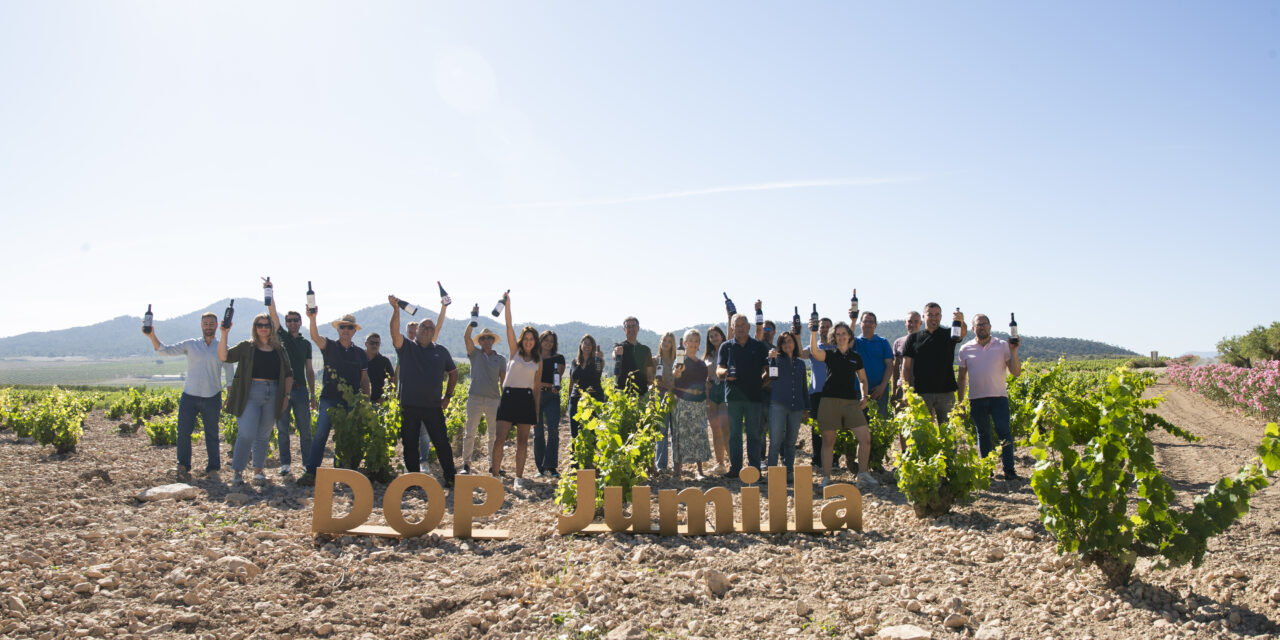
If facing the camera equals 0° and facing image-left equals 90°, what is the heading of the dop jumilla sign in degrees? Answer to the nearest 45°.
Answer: approximately 0°

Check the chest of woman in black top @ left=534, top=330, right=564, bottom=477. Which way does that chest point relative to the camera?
toward the camera

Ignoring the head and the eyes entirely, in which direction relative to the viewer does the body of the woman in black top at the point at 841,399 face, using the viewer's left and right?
facing the viewer

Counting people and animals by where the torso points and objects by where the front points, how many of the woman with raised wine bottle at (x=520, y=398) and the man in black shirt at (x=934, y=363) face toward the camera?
2

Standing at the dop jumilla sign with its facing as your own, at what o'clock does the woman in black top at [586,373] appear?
The woman in black top is roughly at 6 o'clock from the dop jumilla sign.

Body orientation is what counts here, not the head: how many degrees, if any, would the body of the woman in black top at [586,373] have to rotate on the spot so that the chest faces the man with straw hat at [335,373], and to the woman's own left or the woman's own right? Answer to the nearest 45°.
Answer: approximately 90° to the woman's own right

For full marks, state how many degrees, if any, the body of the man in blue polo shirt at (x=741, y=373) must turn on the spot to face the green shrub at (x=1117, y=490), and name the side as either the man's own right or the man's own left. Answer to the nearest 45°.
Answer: approximately 45° to the man's own left

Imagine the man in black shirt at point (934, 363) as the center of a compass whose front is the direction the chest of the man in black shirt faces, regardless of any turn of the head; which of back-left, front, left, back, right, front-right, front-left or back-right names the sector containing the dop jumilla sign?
front-right

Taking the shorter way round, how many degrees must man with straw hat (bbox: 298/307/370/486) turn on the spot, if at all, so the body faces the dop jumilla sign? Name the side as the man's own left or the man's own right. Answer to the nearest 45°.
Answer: approximately 45° to the man's own left

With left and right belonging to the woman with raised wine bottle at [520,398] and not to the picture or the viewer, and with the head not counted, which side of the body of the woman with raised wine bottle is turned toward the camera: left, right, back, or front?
front

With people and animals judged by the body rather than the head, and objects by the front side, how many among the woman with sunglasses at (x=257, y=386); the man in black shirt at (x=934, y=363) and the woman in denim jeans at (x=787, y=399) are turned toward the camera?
3

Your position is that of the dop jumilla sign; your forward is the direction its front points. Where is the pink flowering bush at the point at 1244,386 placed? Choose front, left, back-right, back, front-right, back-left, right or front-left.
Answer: back-left

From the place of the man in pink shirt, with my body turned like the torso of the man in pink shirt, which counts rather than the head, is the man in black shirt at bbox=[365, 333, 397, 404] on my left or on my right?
on my right
